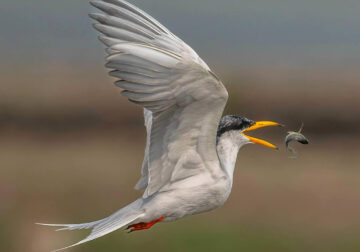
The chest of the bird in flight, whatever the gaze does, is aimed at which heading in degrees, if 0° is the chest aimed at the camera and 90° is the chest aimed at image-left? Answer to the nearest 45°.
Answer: approximately 270°
